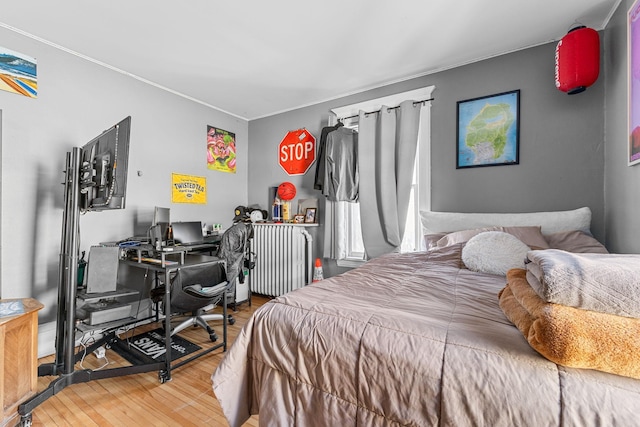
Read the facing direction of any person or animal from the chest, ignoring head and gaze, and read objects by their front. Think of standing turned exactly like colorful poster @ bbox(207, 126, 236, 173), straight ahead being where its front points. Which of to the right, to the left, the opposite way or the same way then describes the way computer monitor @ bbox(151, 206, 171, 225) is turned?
the same way

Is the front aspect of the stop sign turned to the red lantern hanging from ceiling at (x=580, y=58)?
no

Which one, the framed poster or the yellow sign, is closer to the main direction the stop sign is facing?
the yellow sign

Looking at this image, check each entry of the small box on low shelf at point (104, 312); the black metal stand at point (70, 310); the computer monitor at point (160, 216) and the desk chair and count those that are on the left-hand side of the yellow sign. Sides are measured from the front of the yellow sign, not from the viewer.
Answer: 0

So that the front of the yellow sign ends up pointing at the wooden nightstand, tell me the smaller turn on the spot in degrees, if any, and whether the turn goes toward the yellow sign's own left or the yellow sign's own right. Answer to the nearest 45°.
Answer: approximately 90° to the yellow sign's own right

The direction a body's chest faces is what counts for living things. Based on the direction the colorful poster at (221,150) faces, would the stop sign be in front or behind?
in front

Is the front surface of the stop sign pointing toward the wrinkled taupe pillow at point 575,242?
no

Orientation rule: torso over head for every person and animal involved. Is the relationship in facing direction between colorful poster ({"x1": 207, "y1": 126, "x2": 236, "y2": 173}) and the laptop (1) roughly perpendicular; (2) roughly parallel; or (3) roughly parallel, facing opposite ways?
roughly parallel

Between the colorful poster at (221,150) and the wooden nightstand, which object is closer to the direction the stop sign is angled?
the wooden nightstand

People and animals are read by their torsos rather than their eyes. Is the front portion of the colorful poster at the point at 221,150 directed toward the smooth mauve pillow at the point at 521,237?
yes

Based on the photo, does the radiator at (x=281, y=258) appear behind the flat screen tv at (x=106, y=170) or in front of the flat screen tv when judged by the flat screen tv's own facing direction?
in front

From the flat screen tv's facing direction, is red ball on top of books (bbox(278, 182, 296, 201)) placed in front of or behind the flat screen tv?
in front

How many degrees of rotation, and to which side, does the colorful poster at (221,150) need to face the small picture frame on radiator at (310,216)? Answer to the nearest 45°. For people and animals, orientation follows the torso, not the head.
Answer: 0° — it already faces it

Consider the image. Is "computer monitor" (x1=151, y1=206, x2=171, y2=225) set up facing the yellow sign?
no
